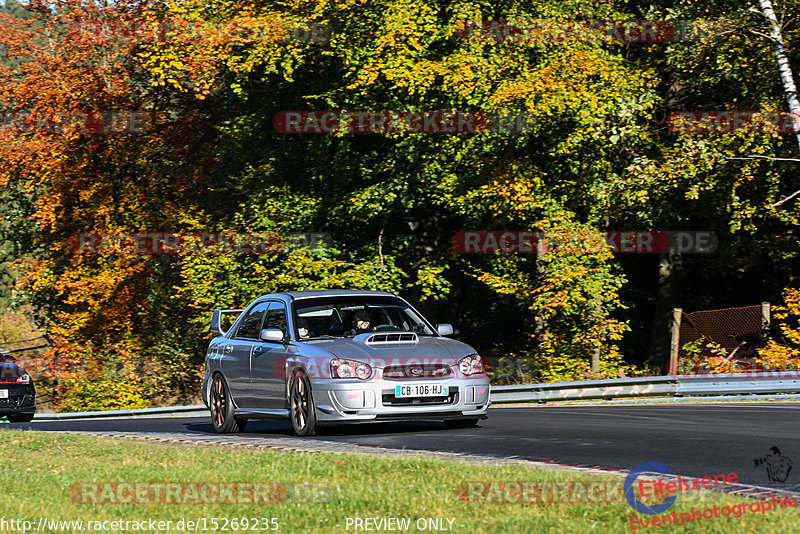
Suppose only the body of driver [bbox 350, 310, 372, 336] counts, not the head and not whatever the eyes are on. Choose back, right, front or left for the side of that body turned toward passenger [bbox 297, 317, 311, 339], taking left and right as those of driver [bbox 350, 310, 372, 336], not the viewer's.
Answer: right

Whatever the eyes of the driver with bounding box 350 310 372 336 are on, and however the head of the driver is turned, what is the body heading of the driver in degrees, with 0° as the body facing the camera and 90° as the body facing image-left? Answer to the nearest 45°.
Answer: approximately 315°

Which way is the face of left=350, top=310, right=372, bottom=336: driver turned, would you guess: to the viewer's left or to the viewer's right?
to the viewer's right

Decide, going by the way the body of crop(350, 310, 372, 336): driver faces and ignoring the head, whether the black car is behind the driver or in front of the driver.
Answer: behind

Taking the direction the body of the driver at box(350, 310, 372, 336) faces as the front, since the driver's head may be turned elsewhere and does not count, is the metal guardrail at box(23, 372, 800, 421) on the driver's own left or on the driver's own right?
on the driver's own left

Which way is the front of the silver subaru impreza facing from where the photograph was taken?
facing the viewer and to the right of the viewer

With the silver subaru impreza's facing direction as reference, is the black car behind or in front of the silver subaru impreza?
behind
